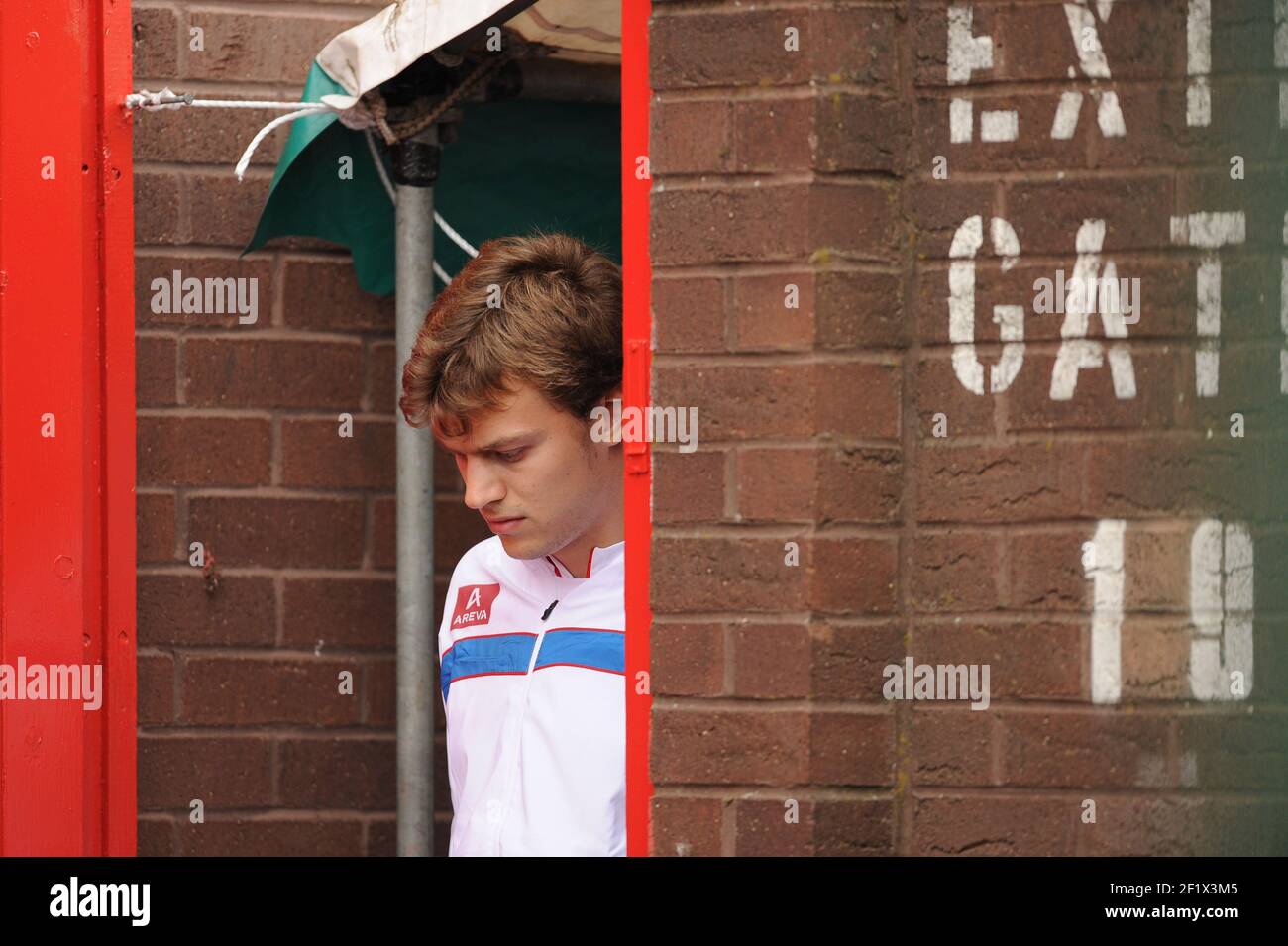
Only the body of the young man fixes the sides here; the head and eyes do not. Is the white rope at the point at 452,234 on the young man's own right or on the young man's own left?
on the young man's own right

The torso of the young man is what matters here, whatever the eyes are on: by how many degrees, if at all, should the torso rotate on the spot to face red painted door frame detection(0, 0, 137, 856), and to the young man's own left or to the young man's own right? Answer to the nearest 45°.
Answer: approximately 45° to the young man's own right

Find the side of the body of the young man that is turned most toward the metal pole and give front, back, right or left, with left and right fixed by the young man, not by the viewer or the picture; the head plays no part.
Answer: right

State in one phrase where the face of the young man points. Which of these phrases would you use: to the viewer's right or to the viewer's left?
to the viewer's left

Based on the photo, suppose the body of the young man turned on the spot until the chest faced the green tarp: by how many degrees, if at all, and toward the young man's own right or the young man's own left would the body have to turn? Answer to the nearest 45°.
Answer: approximately 135° to the young man's own right

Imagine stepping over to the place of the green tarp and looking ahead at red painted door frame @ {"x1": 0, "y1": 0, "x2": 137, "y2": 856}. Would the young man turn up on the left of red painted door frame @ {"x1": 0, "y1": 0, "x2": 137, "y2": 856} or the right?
left

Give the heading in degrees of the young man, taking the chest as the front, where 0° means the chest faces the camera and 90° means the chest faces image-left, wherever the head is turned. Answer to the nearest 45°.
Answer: approximately 45°
